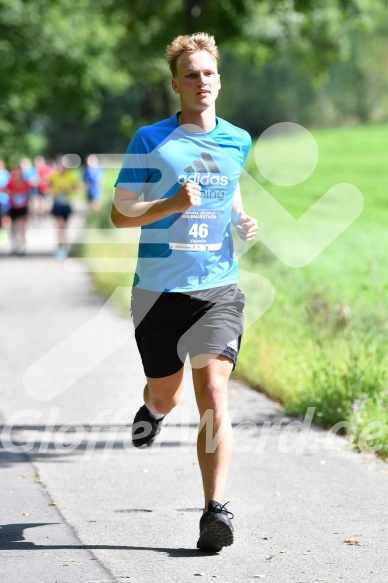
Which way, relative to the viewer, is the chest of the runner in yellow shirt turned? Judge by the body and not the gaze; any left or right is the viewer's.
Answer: facing the viewer

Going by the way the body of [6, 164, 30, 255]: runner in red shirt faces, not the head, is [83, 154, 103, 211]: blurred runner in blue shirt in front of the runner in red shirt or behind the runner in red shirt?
behind

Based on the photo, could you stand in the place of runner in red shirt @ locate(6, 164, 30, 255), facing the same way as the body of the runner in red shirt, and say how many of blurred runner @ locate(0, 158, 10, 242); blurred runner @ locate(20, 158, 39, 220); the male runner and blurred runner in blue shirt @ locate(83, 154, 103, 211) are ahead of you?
1

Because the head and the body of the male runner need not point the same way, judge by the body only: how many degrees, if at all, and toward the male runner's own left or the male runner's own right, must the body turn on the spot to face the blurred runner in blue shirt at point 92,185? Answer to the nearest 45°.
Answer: approximately 135° to the male runner's own left

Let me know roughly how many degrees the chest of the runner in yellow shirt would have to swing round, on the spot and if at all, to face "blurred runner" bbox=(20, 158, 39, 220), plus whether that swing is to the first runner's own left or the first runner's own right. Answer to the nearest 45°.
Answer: approximately 180°

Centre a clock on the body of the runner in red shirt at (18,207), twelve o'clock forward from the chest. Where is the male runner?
The male runner is roughly at 12 o'clock from the runner in red shirt.

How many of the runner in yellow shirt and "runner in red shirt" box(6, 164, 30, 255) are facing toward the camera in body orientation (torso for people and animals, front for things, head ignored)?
2

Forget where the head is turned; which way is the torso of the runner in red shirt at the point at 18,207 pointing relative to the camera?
toward the camera

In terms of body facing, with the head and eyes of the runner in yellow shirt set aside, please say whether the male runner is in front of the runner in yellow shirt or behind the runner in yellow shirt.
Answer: in front

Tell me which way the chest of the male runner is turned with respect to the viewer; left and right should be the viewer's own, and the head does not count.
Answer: facing the viewer and to the right of the viewer
